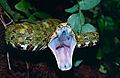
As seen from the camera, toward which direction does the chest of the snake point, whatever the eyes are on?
toward the camera

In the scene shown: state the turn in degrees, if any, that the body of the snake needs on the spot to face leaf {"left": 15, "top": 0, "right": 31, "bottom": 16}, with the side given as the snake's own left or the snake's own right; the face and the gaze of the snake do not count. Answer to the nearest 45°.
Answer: approximately 135° to the snake's own right
